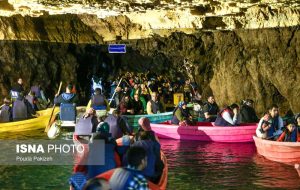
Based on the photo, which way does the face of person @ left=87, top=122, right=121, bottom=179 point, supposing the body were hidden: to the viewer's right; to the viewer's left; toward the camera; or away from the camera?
away from the camera

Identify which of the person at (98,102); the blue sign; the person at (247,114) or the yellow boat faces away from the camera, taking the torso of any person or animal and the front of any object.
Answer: the person at (98,102)

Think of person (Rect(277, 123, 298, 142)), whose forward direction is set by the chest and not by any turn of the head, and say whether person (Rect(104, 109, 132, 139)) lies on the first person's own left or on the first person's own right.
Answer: on the first person's own right

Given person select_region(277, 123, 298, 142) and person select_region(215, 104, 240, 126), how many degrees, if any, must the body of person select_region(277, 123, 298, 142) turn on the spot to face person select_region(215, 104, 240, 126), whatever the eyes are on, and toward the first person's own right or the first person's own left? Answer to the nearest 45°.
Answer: approximately 135° to the first person's own right

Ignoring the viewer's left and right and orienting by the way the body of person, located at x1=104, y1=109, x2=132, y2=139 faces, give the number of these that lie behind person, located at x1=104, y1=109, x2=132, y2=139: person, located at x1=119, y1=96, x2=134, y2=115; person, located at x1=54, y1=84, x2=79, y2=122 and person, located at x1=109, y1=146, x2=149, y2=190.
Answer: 1

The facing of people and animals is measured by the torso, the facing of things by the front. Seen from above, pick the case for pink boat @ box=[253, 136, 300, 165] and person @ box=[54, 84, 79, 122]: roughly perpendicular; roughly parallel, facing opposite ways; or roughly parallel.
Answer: roughly perpendicular

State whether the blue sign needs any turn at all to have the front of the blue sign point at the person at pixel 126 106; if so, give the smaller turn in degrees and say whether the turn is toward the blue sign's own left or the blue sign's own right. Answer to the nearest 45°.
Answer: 0° — it already faces them
